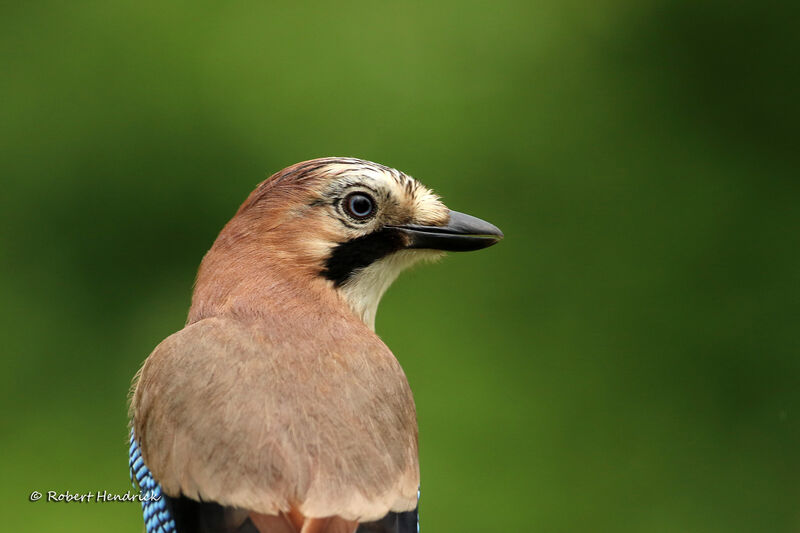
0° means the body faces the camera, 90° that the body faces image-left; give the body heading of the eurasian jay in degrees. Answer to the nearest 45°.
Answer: approximately 180°
